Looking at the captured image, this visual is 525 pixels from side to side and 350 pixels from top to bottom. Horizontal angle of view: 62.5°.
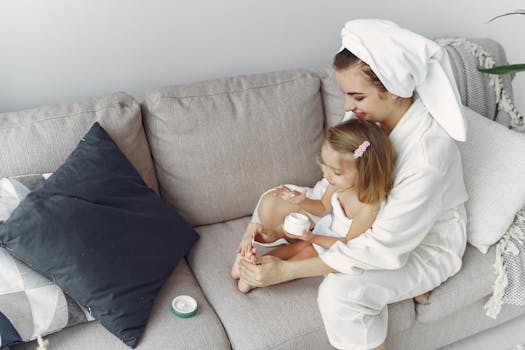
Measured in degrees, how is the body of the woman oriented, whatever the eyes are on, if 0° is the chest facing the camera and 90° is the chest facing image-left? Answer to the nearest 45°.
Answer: approximately 90°

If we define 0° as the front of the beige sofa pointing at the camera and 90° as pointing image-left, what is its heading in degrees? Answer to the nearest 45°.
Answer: approximately 315°

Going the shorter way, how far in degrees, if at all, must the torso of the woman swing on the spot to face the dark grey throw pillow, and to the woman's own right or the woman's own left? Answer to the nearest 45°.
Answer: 0° — they already face it

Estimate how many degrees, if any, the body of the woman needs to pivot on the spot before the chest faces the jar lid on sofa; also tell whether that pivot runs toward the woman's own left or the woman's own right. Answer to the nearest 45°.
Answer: approximately 45° to the woman's own left
